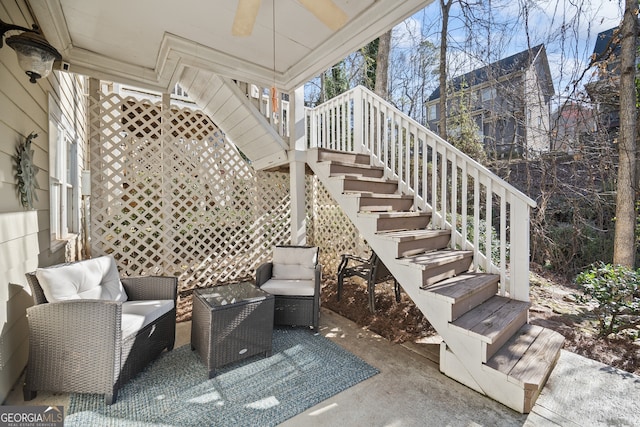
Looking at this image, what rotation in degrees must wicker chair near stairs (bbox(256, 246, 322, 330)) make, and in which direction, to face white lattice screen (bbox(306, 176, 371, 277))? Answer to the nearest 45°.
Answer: approximately 180°

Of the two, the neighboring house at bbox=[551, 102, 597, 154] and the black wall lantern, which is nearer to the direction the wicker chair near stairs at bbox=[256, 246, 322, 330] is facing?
the black wall lantern

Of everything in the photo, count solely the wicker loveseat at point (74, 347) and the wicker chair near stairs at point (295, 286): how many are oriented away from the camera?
0

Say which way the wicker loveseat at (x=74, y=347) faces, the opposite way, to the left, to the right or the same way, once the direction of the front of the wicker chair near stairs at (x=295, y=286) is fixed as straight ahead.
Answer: to the left

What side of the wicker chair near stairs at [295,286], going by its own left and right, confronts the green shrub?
left

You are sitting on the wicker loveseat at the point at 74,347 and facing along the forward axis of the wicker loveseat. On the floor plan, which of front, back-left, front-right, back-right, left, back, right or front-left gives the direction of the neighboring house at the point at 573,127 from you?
front-left

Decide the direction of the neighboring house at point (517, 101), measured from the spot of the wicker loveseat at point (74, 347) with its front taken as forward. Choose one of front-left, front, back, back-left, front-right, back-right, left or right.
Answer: front-left

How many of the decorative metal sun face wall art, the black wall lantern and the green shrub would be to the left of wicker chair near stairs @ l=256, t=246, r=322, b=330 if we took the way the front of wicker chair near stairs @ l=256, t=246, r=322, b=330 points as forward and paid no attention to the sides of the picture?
1

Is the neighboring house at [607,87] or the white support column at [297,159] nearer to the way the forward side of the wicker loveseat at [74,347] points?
the neighboring house

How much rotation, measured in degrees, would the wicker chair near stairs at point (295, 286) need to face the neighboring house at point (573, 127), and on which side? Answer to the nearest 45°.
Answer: approximately 90° to its left

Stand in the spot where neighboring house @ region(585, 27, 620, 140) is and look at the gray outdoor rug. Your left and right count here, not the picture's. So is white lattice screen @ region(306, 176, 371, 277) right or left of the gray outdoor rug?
right
